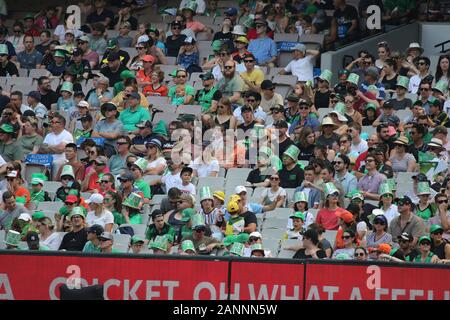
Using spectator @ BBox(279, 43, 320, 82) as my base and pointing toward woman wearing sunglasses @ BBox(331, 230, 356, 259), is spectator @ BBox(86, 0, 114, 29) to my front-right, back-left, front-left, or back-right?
back-right

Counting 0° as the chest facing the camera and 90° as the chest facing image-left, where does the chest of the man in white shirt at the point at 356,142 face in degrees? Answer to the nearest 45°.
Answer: approximately 45°

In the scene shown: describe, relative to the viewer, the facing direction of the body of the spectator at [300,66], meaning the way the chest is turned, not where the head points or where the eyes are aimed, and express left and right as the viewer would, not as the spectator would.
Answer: facing the viewer and to the left of the viewer

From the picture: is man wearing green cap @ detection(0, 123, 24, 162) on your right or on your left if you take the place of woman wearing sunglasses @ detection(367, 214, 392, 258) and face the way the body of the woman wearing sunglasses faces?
on your right
